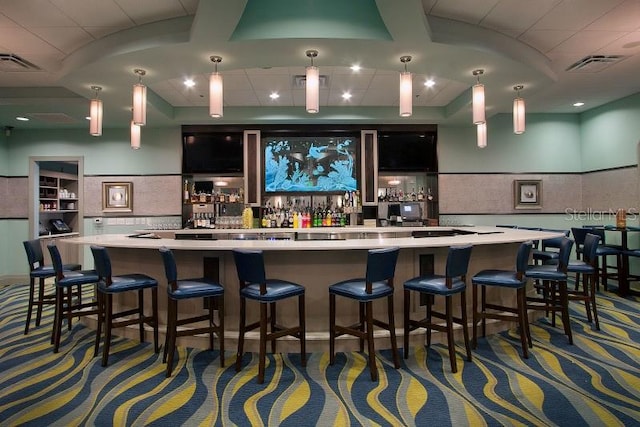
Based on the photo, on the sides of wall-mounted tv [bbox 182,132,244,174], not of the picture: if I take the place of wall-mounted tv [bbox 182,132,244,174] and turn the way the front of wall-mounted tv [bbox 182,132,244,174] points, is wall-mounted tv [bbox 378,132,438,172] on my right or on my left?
on my left

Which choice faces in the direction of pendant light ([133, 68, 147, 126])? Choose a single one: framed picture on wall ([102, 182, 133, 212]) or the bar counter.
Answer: the framed picture on wall

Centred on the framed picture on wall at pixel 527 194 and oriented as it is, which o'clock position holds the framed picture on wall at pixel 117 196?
the framed picture on wall at pixel 117 196 is roughly at 2 o'clock from the framed picture on wall at pixel 527 194.

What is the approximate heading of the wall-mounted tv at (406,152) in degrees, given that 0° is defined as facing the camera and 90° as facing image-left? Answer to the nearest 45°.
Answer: approximately 0°

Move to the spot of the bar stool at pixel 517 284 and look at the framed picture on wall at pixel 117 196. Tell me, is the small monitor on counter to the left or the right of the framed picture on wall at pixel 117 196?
right

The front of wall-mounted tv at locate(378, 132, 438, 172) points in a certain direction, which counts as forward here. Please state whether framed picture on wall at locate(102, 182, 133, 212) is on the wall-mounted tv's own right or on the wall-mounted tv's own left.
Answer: on the wall-mounted tv's own right

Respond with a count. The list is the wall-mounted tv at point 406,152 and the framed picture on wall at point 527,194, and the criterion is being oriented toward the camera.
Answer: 2

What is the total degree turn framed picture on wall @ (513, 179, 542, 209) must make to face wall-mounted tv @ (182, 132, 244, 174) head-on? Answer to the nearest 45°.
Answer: approximately 45° to its right

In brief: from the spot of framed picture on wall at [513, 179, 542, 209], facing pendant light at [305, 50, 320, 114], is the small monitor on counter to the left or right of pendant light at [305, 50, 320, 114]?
right
